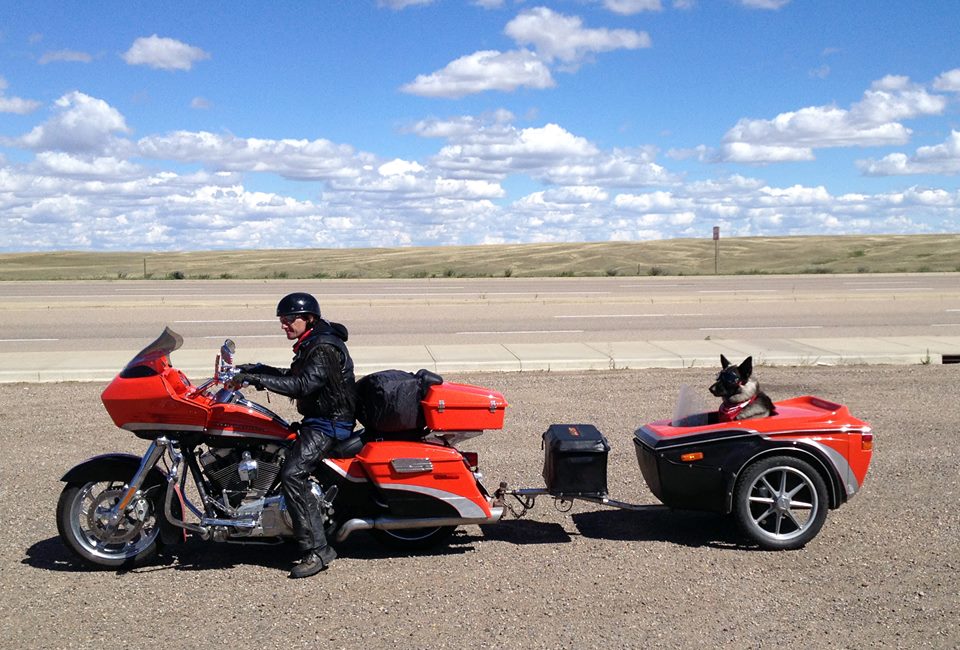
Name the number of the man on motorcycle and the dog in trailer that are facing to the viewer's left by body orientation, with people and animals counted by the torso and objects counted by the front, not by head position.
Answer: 2

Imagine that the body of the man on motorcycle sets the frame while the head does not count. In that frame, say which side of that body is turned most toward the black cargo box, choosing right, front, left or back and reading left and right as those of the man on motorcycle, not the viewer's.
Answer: back

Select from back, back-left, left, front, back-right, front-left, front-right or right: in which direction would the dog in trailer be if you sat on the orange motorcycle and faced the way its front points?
back

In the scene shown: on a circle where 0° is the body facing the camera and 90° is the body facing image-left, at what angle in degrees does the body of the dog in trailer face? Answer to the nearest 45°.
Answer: approximately 90°

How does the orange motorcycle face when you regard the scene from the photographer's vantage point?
facing to the left of the viewer

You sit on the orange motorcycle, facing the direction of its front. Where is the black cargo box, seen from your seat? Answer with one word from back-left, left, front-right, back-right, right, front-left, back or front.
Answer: back

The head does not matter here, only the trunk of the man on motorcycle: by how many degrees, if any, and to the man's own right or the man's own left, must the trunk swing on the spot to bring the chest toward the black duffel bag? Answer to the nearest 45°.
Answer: approximately 180°

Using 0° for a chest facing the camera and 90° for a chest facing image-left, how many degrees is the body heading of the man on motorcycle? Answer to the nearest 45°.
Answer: approximately 90°
